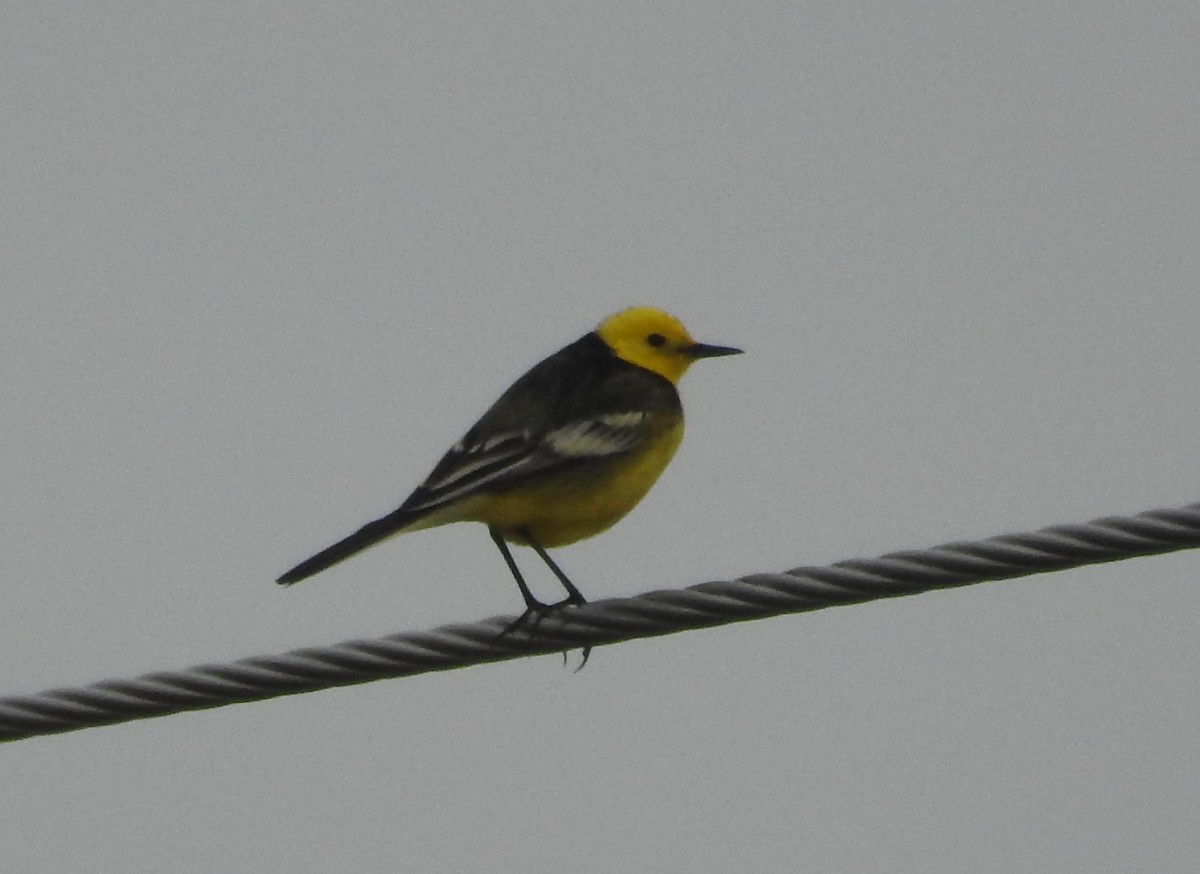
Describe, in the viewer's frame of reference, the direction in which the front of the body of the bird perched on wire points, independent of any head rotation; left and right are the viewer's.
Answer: facing to the right of the viewer
